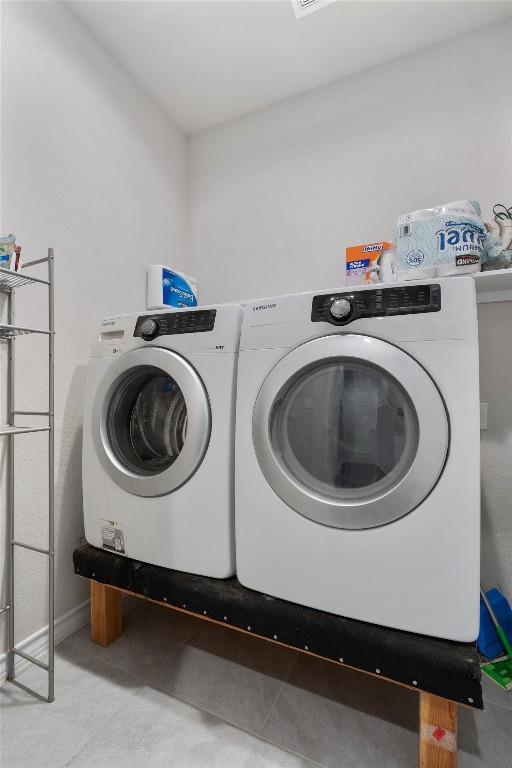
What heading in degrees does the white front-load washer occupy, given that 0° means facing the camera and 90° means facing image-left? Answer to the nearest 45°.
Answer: approximately 45°

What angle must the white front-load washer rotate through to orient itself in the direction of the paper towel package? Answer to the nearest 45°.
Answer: approximately 135° to its left

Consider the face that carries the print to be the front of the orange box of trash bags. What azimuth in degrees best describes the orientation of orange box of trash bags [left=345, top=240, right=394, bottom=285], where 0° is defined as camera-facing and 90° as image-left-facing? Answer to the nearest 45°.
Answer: approximately 45°

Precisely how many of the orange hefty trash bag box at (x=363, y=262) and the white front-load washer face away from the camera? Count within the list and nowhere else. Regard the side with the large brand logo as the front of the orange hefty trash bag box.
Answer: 0

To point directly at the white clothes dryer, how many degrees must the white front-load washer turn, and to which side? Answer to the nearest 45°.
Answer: approximately 90° to its left
